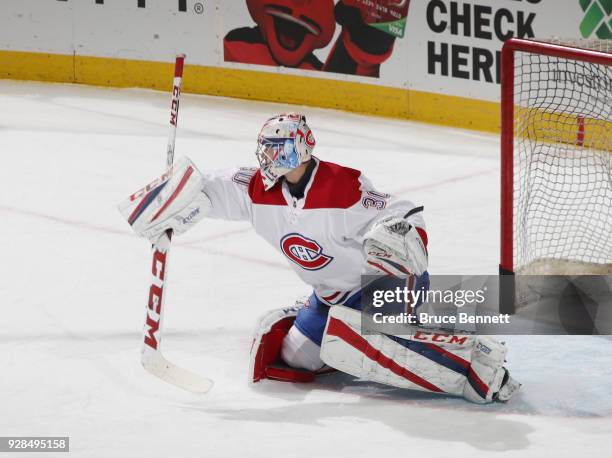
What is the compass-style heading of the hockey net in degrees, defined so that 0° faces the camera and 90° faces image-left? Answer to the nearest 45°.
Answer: approximately 45°

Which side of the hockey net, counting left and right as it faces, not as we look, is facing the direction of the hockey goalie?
front
